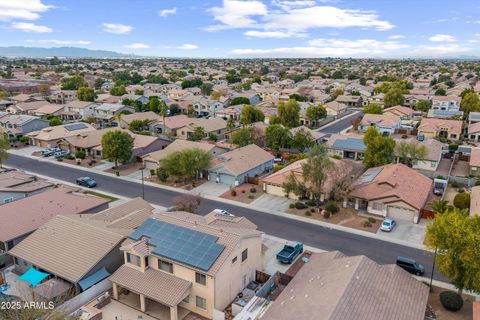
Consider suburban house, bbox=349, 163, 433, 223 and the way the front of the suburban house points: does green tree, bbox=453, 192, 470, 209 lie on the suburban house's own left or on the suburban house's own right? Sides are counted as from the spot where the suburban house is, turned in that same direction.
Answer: on the suburban house's own left

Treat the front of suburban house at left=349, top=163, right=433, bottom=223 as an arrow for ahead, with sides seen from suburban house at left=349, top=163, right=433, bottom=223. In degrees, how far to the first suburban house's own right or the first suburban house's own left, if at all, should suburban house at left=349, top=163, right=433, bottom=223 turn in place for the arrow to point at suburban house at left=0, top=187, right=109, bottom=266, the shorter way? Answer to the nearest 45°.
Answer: approximately 45° to the first suburban house's own right

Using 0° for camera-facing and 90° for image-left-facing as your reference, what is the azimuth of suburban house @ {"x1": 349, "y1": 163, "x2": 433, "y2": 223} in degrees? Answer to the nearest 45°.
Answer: approximately 0°

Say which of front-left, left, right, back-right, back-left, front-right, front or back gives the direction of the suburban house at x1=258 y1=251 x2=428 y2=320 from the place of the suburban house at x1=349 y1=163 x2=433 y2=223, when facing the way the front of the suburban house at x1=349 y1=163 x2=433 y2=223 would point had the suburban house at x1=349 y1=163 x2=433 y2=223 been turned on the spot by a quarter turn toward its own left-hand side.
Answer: right

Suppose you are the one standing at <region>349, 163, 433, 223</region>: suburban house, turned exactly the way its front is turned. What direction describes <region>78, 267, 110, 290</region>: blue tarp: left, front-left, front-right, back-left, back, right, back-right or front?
front-right

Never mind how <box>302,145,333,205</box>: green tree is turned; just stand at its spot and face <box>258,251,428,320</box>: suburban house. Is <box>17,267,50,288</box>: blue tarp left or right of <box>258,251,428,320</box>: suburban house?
right

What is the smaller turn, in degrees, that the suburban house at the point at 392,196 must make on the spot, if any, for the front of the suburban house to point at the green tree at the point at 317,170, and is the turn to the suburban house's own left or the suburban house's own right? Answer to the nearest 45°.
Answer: approximately 90° to the suburban house's own right

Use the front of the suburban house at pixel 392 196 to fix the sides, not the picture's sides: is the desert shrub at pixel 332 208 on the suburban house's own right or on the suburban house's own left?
on the suburban house's own right

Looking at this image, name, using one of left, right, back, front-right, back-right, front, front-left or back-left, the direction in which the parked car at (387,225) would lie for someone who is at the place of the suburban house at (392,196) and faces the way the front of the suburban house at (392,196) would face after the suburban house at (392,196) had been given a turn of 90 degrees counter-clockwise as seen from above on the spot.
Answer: right
